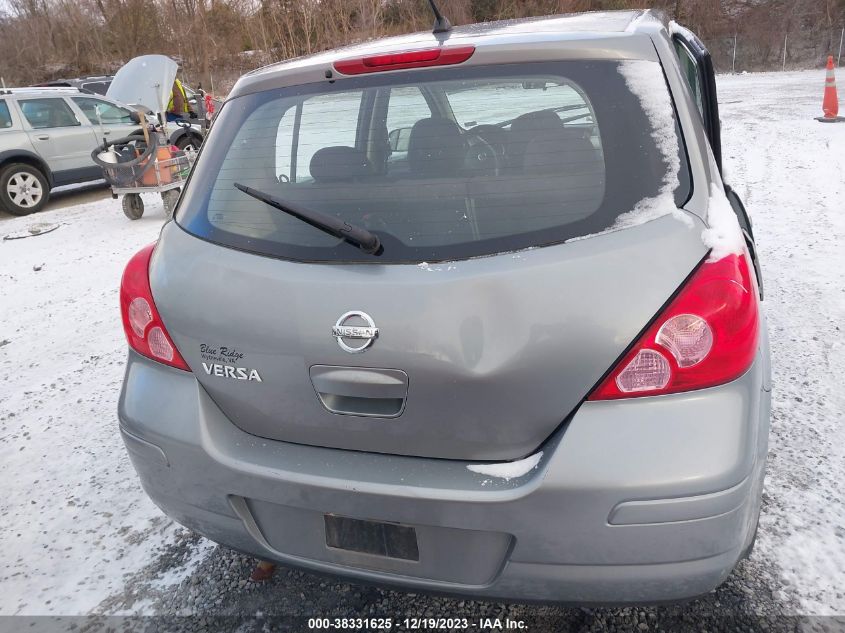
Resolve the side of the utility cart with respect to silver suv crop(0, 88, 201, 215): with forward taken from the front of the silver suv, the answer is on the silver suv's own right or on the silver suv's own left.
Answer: on the silver suv's own right

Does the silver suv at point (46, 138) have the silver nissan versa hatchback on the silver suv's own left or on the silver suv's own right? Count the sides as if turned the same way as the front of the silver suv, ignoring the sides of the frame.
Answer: on the silver suv's own right

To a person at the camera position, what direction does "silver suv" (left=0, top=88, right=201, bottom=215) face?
facing away from the viewer and to the right of the viewer
